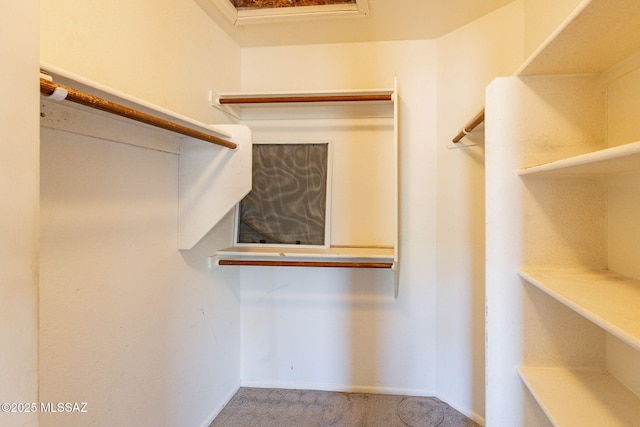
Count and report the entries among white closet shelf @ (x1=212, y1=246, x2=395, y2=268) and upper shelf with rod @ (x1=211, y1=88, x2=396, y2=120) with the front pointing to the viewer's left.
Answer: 0

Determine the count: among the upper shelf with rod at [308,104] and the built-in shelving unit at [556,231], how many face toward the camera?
1

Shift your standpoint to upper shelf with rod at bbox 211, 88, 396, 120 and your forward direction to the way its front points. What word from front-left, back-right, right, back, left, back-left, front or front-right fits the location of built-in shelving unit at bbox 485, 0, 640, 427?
front-left

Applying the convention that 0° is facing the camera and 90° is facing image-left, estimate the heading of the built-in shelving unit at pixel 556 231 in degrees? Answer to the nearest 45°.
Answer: approximately 90°

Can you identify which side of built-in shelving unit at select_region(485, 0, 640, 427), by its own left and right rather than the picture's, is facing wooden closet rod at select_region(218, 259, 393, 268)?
front

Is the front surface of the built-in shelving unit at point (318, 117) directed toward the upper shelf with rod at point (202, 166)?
no

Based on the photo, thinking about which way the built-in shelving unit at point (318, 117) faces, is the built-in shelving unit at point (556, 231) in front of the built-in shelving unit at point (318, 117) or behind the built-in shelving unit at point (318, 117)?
in front

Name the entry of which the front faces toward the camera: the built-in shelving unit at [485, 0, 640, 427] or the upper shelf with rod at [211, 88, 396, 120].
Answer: the upper shelf with rod

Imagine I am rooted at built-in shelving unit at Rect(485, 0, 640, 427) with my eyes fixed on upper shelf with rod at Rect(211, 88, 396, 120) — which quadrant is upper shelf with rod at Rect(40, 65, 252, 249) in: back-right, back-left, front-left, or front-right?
front-left

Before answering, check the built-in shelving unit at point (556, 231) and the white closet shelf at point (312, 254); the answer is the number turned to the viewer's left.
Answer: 1

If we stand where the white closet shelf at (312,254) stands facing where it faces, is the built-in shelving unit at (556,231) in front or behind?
in front

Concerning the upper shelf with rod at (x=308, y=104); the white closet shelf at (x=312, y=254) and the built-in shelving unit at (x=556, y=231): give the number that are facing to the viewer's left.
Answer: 1

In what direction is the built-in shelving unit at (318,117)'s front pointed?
toward the camera

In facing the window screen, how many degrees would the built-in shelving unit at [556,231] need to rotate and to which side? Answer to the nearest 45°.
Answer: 0° — it already faces it

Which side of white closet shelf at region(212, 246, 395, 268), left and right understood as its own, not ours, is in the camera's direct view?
front
